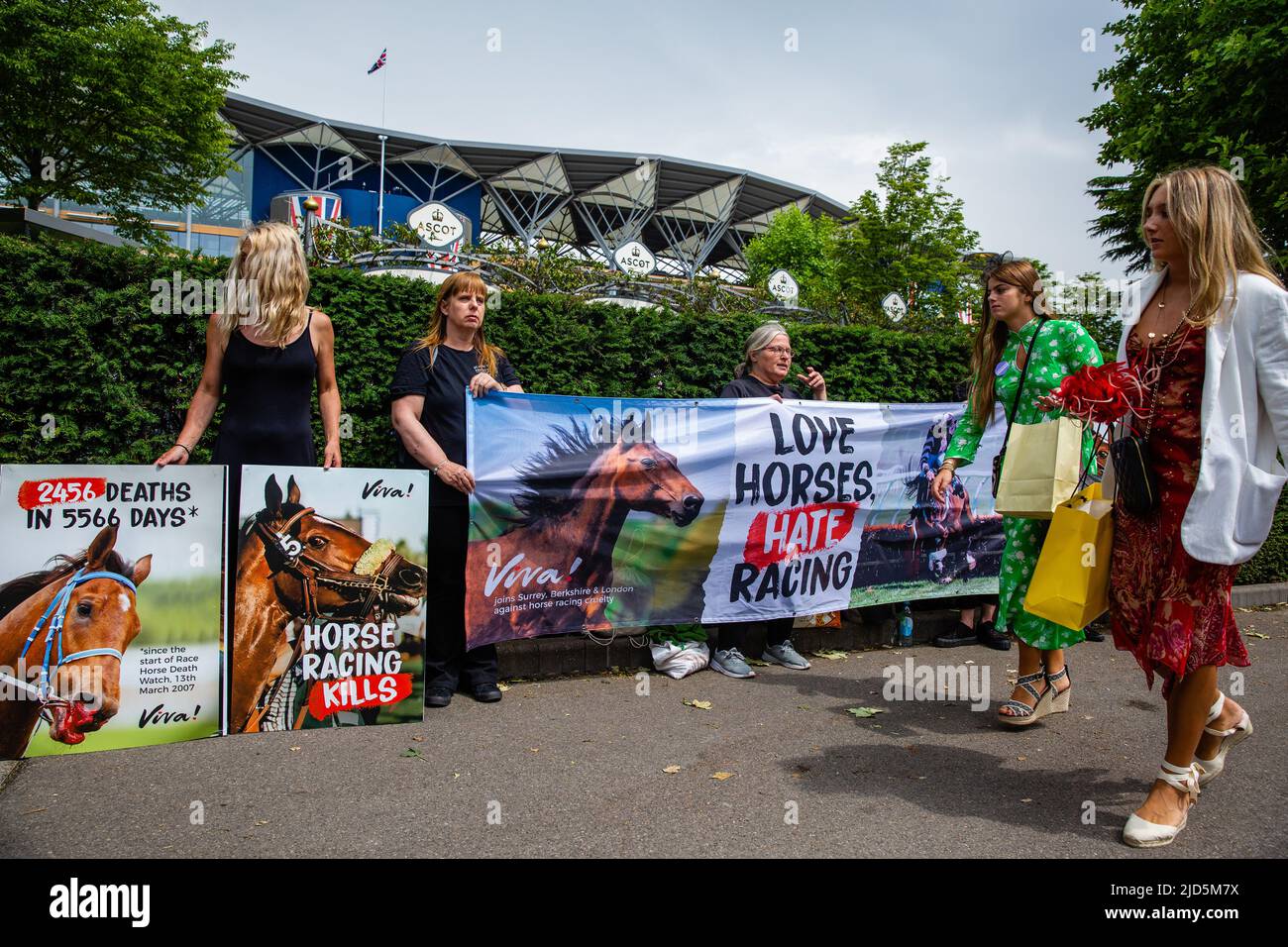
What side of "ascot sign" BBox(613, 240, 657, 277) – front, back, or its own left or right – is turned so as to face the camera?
front

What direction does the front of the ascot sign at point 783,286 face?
toward the camera

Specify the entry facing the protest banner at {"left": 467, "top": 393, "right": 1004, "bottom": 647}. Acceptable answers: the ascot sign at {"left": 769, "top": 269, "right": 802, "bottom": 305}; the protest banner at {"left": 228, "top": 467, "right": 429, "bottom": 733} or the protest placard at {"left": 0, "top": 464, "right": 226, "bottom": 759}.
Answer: the ascot sign

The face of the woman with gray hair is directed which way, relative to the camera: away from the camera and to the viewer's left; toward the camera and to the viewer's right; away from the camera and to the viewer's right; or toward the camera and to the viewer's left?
toward the camera and to the viewer's right

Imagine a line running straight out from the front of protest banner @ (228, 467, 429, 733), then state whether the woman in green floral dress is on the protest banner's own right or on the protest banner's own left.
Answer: on the protest banner's own left

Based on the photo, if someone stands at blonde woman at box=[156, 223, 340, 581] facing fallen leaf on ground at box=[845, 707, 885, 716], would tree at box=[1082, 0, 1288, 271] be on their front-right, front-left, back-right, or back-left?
front-left

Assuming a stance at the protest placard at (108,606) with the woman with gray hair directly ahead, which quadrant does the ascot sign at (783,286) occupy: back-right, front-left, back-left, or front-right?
front-left

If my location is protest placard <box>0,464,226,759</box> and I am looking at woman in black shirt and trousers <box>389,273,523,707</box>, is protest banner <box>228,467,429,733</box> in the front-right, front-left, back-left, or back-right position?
front-right

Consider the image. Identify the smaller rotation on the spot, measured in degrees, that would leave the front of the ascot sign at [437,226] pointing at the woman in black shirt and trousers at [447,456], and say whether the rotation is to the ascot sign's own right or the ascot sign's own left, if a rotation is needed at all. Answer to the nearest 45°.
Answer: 0° — it already faces them

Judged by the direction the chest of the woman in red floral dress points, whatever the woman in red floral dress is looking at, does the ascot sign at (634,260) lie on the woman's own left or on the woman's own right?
on the woman's own right

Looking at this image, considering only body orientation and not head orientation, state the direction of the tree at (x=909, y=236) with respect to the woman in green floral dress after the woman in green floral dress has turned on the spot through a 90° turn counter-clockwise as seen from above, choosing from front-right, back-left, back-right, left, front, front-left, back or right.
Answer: back-left

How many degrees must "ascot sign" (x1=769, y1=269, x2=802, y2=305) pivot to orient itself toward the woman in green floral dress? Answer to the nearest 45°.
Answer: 0° — it already faces them

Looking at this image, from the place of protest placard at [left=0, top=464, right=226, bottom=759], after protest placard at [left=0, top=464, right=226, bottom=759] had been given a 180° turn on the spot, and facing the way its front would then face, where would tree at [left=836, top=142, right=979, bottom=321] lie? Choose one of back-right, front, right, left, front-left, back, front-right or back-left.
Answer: front-right

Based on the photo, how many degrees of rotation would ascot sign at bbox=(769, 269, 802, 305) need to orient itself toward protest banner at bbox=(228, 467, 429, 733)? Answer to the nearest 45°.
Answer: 0° — it already faces it

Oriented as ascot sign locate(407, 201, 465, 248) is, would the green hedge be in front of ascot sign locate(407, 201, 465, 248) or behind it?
in front
